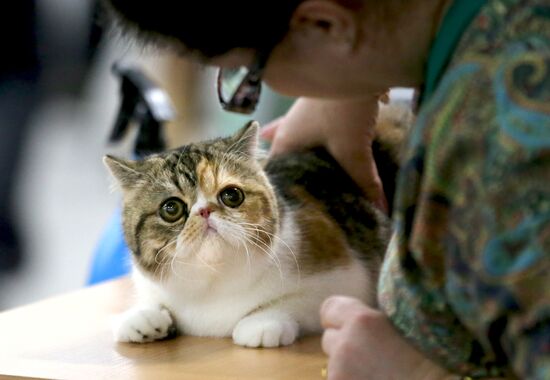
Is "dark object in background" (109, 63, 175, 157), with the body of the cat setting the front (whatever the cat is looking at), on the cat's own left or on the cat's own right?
on the cat's own right

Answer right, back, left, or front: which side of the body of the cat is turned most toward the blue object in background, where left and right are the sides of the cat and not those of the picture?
right

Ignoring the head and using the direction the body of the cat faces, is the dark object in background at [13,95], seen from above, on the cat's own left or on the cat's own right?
on the cat's own right

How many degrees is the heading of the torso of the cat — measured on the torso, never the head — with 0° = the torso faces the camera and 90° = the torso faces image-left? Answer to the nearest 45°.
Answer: approximately 45°
